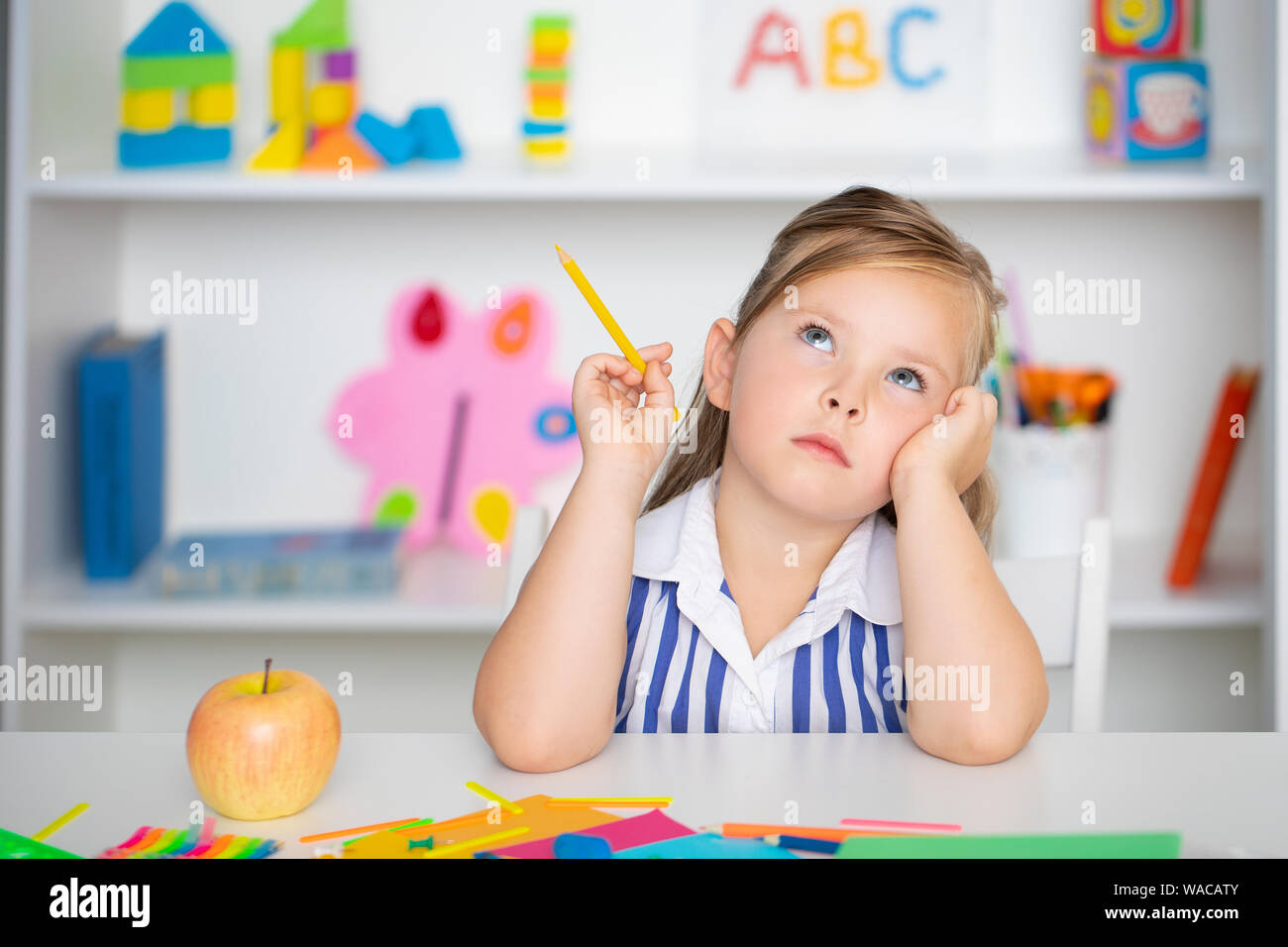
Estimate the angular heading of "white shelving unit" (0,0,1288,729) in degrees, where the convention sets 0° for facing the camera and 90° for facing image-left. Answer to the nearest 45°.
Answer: approximately 0°

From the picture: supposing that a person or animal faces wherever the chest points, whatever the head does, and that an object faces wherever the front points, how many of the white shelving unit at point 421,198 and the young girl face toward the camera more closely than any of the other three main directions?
2

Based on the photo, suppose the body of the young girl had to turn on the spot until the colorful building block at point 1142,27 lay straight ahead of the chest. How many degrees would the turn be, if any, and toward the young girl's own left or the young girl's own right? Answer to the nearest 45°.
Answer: approximately 135° to the young girl's own left

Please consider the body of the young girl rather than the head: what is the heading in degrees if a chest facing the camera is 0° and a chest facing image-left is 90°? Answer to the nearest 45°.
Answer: approximately 0°
